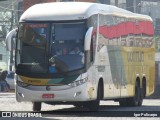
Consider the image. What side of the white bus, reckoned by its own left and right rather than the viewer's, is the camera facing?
front
